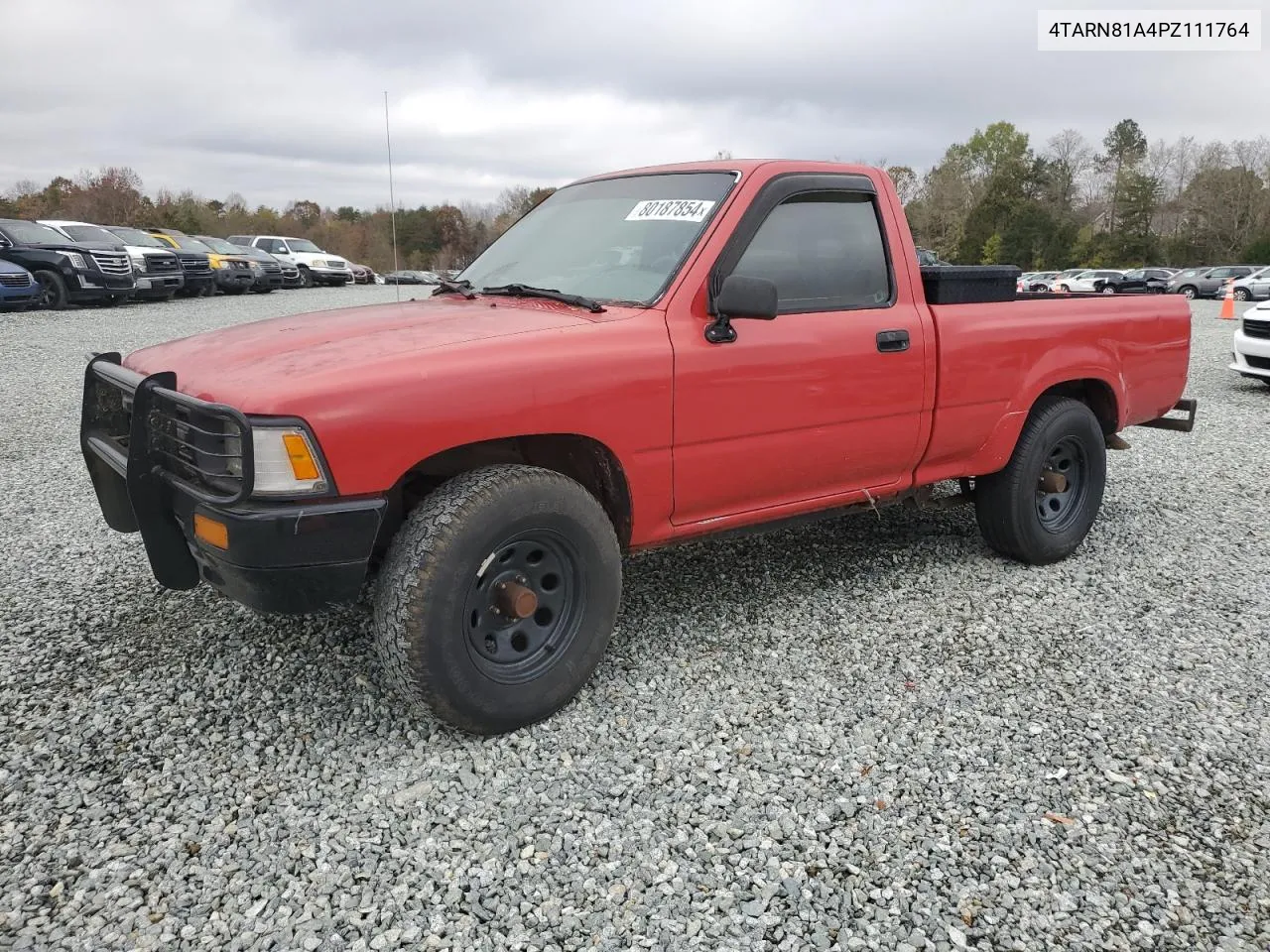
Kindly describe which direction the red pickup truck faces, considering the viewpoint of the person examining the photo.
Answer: facing the viewer and to the left of the viewer

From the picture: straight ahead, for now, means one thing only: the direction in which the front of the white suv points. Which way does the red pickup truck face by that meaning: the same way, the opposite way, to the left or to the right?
to the right

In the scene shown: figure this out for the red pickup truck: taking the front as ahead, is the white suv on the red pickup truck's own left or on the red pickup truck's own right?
on the red pickup truck's own right

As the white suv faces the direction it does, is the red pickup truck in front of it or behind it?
in front

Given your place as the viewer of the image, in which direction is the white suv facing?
facing the viewer and to the right of the viewer

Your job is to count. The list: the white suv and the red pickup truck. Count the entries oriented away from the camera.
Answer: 0
